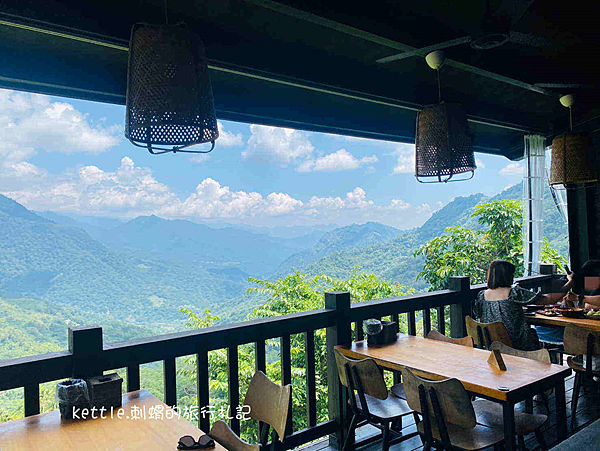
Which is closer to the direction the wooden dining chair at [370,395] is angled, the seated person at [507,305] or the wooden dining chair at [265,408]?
the seated person

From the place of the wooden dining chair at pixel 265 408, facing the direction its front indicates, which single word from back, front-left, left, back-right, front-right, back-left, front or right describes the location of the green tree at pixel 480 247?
back

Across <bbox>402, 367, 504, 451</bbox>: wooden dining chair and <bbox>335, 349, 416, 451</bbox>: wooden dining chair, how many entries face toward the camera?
0

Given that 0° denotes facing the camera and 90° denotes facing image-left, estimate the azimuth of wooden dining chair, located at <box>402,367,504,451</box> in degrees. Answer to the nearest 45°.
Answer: approximately 225°

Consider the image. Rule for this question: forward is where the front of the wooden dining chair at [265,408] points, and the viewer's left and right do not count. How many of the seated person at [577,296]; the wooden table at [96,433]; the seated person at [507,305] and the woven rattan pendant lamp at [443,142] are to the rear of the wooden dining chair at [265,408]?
3

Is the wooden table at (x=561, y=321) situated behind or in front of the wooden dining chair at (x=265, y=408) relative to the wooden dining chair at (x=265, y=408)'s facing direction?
behind

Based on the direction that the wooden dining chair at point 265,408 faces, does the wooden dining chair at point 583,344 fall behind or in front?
behind

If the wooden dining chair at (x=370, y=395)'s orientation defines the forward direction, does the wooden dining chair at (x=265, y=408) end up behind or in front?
behind

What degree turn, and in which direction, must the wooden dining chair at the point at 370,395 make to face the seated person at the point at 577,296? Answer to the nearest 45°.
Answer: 0° — it already faces them

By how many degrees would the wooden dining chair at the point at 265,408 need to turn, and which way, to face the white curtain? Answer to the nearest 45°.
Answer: approximately 180°
